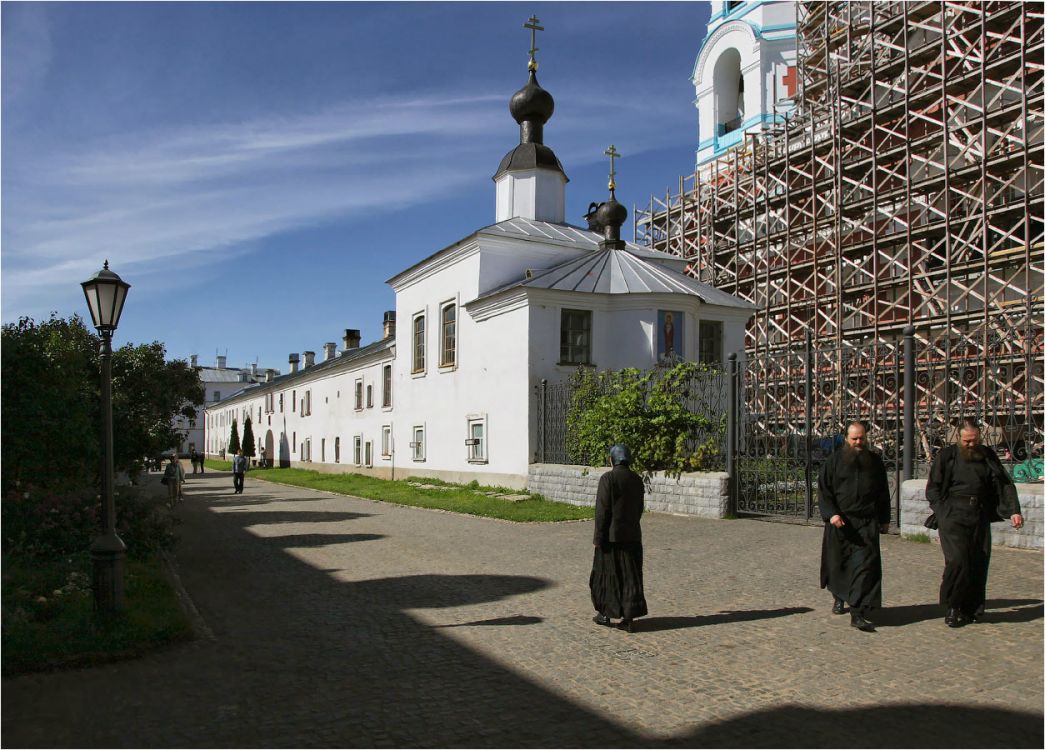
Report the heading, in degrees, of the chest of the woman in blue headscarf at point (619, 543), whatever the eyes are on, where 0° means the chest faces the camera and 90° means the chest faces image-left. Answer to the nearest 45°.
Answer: approximately 180°

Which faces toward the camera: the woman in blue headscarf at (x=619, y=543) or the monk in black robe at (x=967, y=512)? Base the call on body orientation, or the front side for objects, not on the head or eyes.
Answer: the monk in black robe

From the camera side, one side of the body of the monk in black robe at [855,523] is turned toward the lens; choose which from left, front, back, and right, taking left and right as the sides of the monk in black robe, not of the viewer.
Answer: front

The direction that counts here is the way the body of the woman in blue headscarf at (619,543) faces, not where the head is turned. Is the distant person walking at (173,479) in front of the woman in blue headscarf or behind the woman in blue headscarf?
in front

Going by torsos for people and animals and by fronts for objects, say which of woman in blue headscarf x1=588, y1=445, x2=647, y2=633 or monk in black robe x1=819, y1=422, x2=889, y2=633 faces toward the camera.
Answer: the monk in black robe

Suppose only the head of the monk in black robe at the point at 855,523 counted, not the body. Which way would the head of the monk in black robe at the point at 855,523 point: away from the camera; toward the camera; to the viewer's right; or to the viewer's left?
toward the camera

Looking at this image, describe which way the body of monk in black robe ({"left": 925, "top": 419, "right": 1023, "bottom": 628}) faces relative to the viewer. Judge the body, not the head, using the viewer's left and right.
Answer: facing the viewer

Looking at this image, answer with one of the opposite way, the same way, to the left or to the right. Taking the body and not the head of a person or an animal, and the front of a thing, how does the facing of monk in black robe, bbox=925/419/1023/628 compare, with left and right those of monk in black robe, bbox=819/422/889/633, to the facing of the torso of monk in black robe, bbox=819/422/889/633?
the same way

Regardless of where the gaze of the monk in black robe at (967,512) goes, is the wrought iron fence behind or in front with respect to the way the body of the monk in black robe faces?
behind

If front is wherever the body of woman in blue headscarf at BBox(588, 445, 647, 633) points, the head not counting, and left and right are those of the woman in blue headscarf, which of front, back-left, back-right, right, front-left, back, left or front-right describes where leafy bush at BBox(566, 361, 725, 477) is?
front

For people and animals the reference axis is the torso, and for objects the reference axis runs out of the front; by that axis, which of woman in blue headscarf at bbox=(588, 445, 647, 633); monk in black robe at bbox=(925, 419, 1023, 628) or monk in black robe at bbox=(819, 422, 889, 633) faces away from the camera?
the woman in blue headscarf
